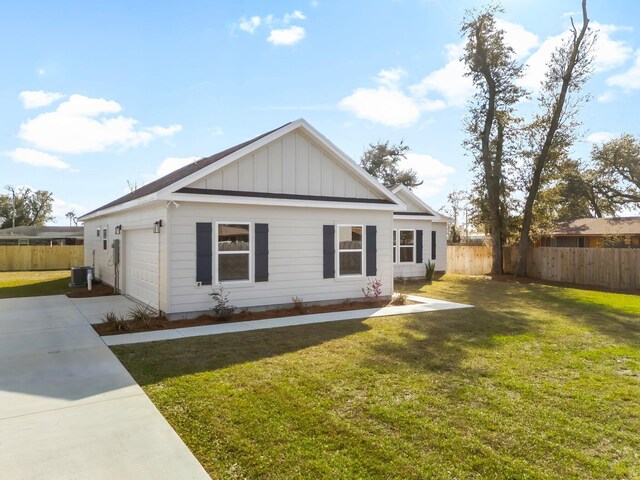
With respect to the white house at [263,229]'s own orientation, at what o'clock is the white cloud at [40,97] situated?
The white cloud is roughly at 6 o'clock from the white house.

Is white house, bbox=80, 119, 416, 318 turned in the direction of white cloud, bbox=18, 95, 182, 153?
no

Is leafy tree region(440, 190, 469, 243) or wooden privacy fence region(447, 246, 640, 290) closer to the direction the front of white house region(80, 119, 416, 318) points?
the wooden privacy fence

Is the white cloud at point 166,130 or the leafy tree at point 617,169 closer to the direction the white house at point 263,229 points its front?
the leafy tree

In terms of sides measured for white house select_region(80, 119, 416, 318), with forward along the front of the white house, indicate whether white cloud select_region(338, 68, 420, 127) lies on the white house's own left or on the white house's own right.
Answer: on the white house's own left

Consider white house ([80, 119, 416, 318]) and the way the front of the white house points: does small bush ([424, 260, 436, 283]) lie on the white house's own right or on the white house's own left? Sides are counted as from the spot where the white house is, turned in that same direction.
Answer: on the white house's own left

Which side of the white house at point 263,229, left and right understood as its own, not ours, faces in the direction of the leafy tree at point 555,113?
left

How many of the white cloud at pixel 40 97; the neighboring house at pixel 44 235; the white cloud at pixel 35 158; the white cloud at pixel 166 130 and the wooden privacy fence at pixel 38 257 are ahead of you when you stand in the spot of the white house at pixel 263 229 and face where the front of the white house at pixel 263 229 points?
0

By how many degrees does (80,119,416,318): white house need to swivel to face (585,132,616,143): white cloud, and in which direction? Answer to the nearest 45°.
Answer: approximately 90° to its left

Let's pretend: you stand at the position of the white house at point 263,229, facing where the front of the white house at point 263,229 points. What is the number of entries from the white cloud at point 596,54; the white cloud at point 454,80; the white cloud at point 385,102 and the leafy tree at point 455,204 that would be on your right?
0

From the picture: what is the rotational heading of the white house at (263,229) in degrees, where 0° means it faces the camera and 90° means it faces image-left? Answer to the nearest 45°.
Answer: approximately 315°

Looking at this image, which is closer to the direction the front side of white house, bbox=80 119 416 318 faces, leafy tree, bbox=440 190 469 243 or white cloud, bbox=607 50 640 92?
the white cloud

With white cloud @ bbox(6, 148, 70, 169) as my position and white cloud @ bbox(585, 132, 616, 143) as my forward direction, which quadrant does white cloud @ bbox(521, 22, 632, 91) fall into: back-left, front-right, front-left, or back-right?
front-right
